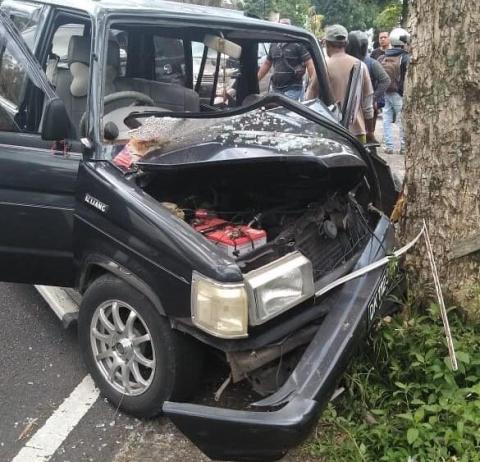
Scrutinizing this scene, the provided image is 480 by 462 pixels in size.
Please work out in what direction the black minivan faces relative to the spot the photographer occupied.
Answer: facing the viewer and to the right of the viewer

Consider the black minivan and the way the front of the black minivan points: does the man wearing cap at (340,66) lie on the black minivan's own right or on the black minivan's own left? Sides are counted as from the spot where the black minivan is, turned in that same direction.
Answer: on the black minivan's own left

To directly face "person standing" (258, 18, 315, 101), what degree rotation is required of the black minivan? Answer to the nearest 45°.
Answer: approximately 135° to its left

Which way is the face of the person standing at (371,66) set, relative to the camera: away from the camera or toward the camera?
away from the camera
